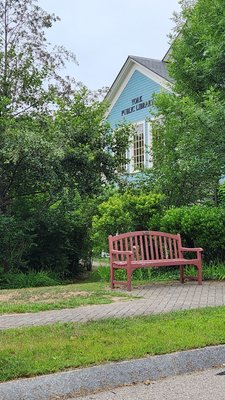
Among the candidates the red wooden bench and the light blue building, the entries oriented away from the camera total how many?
0

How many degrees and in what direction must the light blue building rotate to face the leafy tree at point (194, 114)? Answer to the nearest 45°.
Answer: approximately 45° to its left

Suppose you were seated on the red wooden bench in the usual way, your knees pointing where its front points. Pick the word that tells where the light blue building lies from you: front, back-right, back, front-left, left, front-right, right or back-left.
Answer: back-left

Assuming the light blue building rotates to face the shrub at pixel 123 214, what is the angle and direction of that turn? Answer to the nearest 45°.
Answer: approximately 45° to its left

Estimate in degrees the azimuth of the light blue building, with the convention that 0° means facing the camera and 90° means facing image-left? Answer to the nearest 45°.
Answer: approximately 45°

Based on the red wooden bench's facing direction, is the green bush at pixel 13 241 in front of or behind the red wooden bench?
behind

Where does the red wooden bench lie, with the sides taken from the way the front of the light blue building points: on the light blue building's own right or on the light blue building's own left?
on the light blue building's own left

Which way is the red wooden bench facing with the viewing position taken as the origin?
facing the viewer and to the right of the viewer

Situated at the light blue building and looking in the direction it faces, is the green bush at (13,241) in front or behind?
in front
